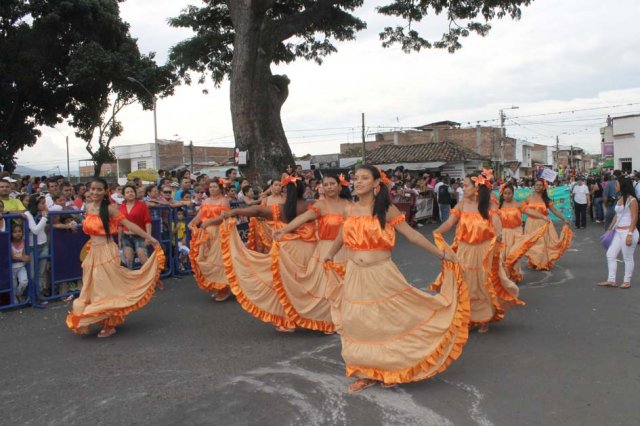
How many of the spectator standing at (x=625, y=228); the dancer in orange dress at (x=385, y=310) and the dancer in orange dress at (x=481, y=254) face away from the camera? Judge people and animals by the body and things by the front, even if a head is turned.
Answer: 0

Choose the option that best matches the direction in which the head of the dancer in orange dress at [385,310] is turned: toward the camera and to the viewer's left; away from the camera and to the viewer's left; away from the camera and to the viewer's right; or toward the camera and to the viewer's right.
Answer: toward the camera and to the viewer's left

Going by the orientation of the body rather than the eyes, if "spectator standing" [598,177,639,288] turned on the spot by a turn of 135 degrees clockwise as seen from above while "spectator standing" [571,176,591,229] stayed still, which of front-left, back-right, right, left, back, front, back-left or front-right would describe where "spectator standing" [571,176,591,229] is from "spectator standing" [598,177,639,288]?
front-left

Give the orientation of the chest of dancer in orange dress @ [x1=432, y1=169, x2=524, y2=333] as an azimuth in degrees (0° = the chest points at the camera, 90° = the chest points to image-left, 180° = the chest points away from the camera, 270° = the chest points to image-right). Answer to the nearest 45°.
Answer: approximately 45°

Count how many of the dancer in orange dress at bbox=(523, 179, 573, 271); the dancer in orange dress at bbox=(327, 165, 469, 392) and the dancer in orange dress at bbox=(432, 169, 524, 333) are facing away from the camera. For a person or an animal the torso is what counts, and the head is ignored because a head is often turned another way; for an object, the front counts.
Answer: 0

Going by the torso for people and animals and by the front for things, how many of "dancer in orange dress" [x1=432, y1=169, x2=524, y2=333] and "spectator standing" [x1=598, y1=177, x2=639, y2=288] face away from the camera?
0

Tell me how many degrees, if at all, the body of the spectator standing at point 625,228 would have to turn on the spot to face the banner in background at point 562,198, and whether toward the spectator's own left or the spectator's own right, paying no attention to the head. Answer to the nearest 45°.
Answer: approximately 90° to the spectator's own right

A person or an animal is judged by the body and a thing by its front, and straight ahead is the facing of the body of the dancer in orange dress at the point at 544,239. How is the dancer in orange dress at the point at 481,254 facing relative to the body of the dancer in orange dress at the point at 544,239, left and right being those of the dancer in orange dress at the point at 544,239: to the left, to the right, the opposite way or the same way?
the same way

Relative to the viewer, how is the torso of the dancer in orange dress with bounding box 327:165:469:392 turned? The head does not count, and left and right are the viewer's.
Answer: facing the viewer and to the left of the viewer

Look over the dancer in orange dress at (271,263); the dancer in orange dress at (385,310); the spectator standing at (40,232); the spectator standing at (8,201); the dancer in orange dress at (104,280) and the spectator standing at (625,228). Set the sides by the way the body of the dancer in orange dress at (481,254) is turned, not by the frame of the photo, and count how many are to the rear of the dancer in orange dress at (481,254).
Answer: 1

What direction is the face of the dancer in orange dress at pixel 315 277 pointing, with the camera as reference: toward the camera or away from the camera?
toward the camera

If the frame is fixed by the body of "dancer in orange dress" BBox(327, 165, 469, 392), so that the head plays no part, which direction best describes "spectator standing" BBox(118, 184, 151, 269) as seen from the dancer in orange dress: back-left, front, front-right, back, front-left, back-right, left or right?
right
